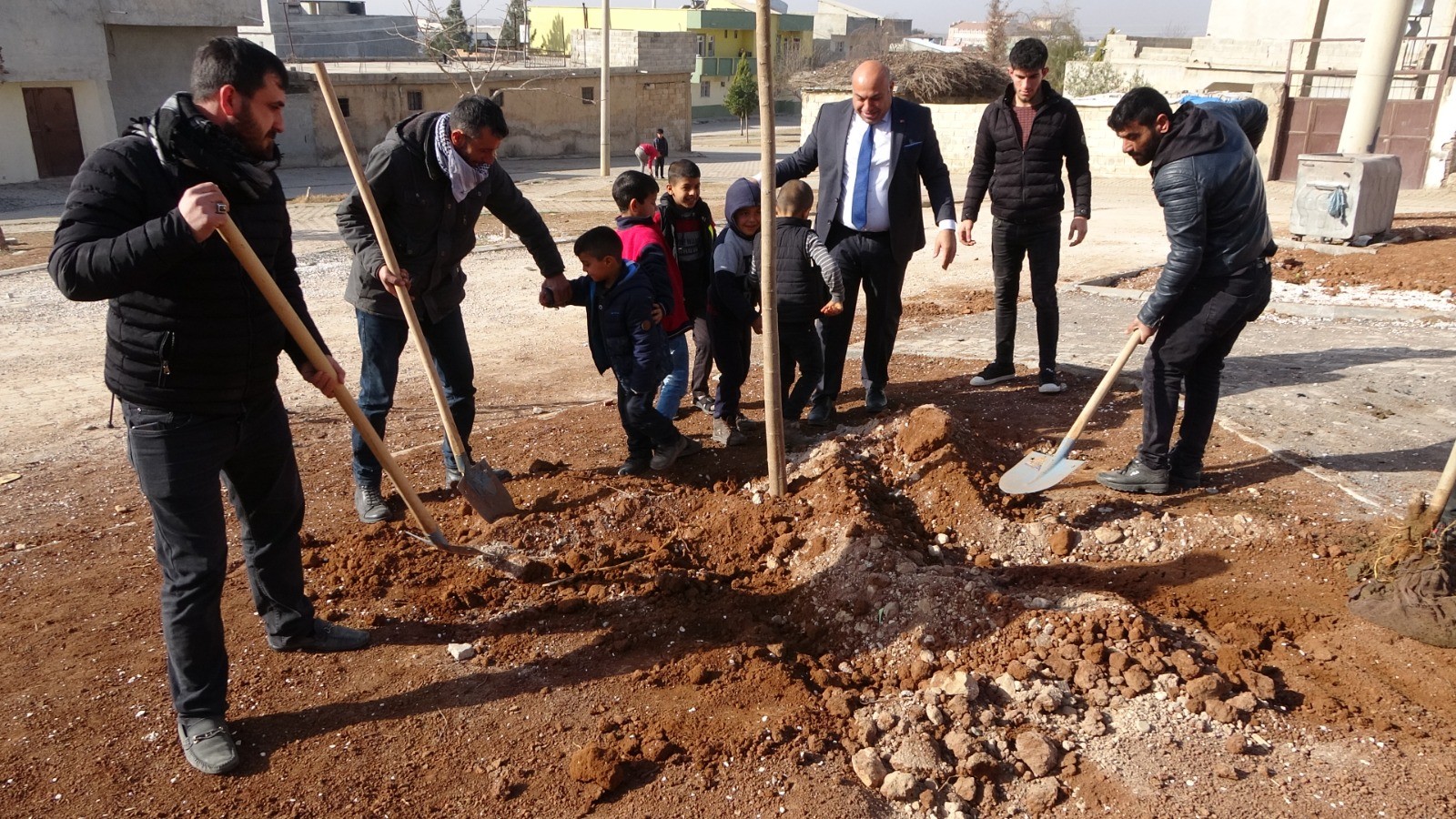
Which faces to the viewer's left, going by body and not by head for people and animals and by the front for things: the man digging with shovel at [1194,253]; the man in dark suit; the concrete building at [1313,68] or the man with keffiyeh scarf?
the man digging with shovel

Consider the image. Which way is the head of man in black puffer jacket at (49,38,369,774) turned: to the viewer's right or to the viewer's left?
to the viewer's right

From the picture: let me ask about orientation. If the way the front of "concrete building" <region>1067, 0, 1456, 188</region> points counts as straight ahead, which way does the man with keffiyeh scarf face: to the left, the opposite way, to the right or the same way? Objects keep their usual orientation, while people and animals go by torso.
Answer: to the left

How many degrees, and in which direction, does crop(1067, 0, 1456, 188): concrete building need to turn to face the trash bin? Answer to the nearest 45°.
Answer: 0° — it already faces it

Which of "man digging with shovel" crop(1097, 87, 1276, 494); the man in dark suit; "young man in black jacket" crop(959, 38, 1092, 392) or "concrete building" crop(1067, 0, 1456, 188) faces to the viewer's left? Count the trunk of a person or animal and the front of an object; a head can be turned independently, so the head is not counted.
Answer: the man digging with shovel

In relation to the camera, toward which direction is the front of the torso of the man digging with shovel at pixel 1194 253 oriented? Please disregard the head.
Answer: to the viewer's left

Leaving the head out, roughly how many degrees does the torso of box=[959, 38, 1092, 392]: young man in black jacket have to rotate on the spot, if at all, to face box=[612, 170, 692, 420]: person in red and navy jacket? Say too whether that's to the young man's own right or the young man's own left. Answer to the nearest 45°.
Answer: approximately 45° to the young man's own right

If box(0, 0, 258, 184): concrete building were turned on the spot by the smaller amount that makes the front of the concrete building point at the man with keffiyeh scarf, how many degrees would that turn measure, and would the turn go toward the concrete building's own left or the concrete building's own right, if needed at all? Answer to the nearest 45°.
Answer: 0° — it already faces them

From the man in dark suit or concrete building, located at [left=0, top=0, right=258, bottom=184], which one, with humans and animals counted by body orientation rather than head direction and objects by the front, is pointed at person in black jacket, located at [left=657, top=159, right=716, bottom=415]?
the concrete building

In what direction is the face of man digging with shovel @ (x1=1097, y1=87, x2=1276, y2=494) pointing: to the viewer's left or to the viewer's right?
to the viewer's left

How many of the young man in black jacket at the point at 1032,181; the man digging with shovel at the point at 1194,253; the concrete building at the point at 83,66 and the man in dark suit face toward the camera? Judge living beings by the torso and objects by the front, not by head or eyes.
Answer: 3

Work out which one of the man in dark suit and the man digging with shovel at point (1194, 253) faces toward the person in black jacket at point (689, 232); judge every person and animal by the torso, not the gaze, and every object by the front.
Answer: the man digging with shovel

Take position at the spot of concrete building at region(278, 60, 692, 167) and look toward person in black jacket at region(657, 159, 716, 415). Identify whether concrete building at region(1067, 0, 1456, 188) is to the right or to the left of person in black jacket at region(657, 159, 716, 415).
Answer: left

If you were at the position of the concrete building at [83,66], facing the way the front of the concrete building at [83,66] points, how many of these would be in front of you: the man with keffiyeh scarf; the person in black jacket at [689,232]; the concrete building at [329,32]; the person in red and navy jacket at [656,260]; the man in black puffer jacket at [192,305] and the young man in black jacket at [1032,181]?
5

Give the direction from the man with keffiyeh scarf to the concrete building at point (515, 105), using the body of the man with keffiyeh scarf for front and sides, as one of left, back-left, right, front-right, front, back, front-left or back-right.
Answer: back-left
